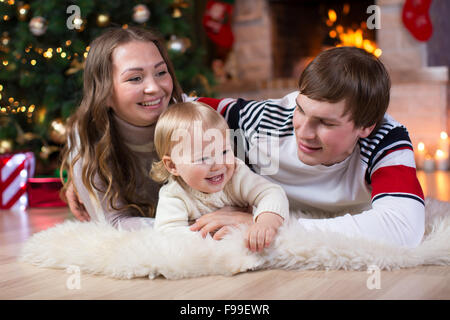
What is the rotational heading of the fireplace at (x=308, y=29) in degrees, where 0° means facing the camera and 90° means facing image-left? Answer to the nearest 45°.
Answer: approximately 0°

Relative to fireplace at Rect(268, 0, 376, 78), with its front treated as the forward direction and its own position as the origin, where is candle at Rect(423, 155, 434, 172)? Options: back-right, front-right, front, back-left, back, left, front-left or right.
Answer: front-left

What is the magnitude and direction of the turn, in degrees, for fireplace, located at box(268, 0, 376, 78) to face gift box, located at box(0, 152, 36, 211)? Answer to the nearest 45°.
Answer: approximately 45° to its right

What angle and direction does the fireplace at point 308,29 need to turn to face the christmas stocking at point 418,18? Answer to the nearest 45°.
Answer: approximately 45° to its left

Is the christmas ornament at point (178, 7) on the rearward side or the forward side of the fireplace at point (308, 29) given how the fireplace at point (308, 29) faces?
on the forward side

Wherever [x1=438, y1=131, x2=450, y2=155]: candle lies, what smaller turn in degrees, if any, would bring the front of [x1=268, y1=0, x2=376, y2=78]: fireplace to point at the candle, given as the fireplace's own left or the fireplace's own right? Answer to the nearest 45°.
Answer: approximately 45° to the fireplace's own left

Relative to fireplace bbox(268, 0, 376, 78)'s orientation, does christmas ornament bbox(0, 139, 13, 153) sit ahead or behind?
ahead

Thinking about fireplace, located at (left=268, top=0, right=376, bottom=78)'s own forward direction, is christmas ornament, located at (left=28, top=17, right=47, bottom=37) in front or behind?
in front
